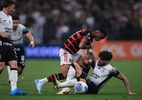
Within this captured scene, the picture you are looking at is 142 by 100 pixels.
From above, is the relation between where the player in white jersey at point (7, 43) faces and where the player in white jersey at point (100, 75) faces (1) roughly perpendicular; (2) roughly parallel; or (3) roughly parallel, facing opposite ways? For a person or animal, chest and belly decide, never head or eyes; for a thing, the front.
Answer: roughly perpendicular

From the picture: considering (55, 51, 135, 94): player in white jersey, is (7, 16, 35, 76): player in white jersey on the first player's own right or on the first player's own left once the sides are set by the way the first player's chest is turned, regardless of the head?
on the first player's own right

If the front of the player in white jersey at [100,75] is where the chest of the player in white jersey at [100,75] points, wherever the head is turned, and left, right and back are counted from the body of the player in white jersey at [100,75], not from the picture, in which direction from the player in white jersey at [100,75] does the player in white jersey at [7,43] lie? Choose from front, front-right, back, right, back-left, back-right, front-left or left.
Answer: front-right
